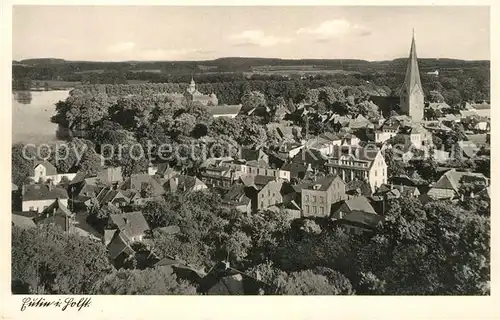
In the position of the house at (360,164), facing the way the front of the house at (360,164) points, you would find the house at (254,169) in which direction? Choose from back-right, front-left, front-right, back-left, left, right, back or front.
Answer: front-right

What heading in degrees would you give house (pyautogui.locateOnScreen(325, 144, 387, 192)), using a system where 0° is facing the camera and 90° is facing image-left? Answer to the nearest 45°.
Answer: approximately 45°

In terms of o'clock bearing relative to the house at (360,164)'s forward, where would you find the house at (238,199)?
the house at (238,199) is roughly at 1 o'clock from the house at (360,164).

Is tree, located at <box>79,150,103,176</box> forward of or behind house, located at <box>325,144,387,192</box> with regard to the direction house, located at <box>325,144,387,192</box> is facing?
forward
